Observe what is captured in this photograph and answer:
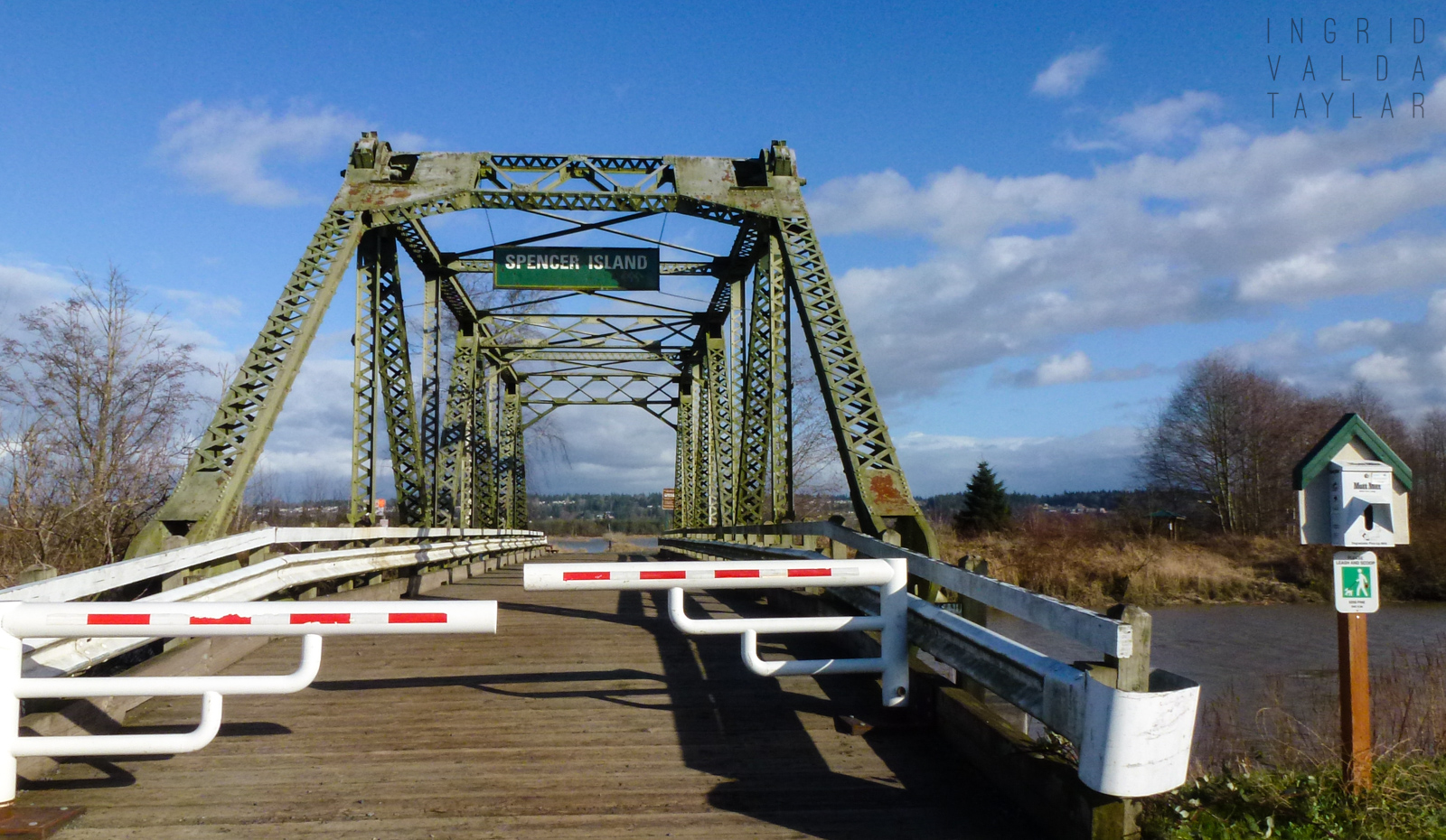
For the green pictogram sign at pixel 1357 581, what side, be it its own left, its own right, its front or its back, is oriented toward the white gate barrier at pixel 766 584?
right

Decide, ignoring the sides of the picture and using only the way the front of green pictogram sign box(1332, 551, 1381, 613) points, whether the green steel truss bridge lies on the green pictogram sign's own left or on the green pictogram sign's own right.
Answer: on the green pictogram sign's own right

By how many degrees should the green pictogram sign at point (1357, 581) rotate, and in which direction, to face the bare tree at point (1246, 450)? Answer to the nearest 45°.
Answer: approximately 180°

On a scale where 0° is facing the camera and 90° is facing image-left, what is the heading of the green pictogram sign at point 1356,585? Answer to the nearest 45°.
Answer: approximately 0°

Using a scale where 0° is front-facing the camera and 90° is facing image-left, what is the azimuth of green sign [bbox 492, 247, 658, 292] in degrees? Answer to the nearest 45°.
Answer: approximately 0°

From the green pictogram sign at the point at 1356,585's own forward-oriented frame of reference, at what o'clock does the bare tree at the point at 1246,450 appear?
The bare tree is roughly at 6 o'clock from the green pictogram sign.

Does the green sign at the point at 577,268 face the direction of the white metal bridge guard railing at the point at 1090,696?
yes

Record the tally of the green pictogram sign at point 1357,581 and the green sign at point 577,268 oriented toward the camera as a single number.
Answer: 2
